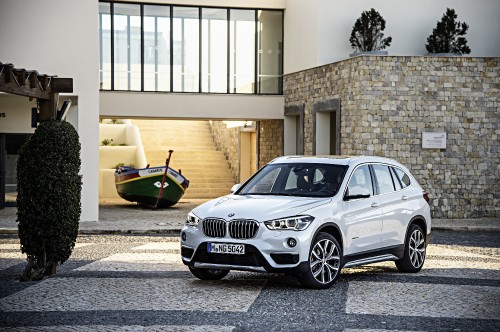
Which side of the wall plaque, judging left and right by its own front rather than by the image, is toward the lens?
front

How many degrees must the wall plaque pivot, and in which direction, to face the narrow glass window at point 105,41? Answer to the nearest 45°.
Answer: approximately 90° to its right

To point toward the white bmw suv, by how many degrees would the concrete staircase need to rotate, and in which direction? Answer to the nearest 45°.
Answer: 0° — it already faces it

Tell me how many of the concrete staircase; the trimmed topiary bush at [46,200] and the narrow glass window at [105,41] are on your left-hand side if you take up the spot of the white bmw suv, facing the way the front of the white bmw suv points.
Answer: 0

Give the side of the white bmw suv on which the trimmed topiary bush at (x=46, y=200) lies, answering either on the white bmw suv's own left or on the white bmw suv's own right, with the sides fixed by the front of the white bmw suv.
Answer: on the white bmw suv's own right

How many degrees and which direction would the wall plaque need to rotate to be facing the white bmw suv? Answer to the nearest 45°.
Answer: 0° — it already faces it

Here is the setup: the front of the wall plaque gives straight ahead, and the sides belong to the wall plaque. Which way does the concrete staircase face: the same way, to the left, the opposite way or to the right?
the same way

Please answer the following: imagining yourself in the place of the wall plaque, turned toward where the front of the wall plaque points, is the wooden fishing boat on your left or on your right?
on your right

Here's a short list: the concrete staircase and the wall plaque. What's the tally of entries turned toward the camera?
2

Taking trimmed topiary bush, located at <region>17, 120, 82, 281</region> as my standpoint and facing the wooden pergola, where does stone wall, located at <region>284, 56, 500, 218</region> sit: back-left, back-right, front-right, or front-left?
front-right

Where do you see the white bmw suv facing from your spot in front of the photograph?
facing the viewer and to the left of the viewer

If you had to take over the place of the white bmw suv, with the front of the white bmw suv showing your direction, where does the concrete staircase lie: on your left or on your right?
on your right

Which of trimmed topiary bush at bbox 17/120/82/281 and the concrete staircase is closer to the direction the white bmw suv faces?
the trimmed topiary bush

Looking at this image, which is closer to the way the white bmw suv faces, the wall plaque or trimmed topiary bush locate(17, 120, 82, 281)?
the trimmed topiary bush

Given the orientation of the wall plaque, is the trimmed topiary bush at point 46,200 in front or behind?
in front

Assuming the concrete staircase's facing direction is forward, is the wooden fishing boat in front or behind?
in front

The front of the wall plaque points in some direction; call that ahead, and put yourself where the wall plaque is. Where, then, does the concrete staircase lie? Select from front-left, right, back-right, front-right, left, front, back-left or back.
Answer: back-right

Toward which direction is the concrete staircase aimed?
toward the camera
